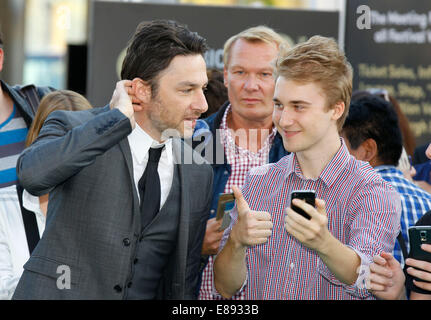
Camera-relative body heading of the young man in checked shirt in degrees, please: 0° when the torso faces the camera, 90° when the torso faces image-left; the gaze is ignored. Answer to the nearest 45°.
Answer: approximately 45°

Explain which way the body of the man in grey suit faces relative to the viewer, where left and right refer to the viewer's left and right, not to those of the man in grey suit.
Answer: facing the viewer and to the right of the viewer

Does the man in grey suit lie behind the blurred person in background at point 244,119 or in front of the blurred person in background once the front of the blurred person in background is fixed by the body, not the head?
in front

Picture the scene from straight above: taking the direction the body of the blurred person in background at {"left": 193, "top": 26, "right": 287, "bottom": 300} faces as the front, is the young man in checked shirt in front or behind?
in front

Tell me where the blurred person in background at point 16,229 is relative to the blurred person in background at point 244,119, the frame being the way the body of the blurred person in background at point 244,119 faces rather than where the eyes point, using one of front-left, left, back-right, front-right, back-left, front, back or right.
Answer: front-right

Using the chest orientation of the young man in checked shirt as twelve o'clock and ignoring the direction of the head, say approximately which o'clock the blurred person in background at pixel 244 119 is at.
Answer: The blurred person in background is roughly at 4 o'clock from the young man in checked shirt.

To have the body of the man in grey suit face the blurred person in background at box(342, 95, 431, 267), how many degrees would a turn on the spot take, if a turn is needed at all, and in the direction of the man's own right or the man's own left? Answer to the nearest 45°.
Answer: approximately 90° to the man's own left

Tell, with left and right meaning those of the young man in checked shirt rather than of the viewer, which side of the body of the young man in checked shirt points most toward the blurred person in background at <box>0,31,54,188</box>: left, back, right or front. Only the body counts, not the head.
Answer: right
